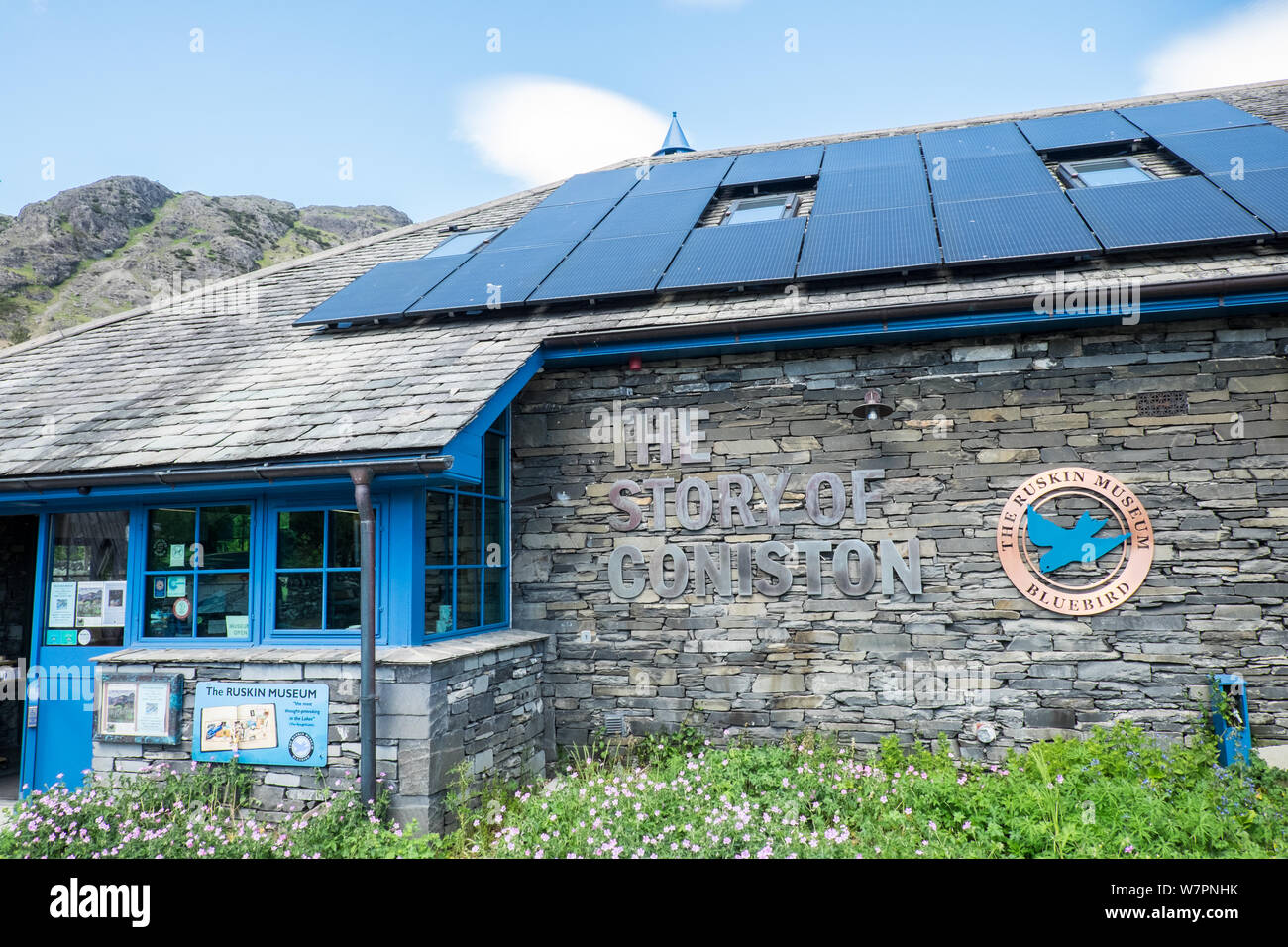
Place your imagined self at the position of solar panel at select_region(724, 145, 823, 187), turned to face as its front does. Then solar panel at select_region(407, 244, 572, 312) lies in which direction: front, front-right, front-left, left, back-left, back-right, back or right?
front-right

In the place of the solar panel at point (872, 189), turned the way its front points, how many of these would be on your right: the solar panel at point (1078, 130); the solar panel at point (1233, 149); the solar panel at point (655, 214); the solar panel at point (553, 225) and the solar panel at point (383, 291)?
3

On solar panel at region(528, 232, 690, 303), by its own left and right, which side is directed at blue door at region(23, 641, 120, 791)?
right

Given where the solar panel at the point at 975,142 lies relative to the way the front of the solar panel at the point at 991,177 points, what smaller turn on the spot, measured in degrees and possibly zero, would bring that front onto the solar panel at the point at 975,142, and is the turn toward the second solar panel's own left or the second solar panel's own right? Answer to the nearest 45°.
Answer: approximately 180°

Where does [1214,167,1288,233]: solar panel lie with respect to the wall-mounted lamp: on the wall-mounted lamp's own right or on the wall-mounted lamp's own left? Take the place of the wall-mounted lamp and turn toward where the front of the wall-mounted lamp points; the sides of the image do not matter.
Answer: on the wall-mounted lamp's own left

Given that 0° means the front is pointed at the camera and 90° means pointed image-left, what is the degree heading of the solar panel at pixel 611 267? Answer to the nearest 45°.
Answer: approximately 0°
